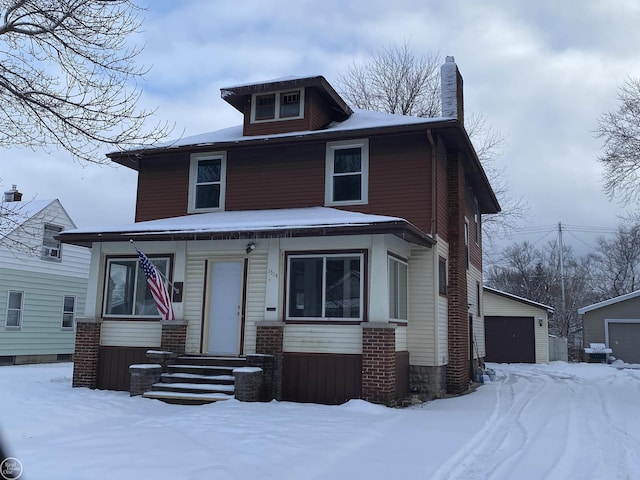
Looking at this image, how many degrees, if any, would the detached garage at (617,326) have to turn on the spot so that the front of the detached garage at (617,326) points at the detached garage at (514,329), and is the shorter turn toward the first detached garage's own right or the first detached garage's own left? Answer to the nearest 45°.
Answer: approximately 45° to the first detached garage's own right

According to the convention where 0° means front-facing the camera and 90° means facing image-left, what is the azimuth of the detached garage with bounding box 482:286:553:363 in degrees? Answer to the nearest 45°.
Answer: approximately 0°

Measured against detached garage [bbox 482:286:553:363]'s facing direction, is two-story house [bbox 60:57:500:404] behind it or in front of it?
in front

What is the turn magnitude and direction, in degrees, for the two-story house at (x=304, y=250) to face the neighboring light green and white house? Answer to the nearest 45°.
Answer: approximately 135° to its right

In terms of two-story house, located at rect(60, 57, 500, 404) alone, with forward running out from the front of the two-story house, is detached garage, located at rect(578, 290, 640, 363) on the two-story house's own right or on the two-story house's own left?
on the two-story house's own left

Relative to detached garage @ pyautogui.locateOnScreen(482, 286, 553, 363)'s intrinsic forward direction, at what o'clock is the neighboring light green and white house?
The neighboring light green and white house is roughly at 2 o'clock from the detached garage.

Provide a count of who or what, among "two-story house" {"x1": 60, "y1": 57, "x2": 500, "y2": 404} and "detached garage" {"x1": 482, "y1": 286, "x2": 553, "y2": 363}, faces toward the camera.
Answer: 2

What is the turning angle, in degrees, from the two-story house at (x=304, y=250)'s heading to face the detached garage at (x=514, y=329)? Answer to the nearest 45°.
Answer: approximately 135° to its left
